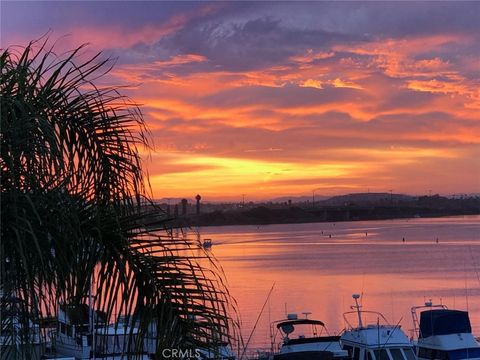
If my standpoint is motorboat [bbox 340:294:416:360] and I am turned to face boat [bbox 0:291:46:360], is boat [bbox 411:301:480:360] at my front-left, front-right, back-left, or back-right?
back-left

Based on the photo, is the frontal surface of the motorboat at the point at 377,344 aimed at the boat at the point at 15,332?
no

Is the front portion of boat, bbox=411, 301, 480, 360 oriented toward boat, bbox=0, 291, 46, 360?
no

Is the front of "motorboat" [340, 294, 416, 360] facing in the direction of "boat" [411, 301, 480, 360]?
no

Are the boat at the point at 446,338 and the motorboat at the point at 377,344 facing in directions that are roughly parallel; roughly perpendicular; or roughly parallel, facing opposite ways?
roughly parallel

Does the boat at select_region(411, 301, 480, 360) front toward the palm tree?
no
